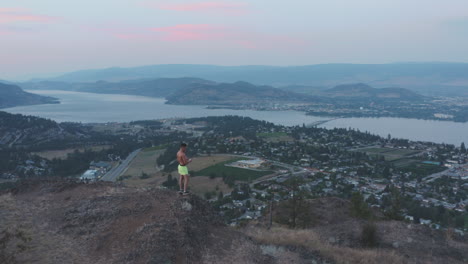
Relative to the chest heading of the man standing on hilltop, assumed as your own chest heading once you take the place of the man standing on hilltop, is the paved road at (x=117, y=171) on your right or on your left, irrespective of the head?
on your left
